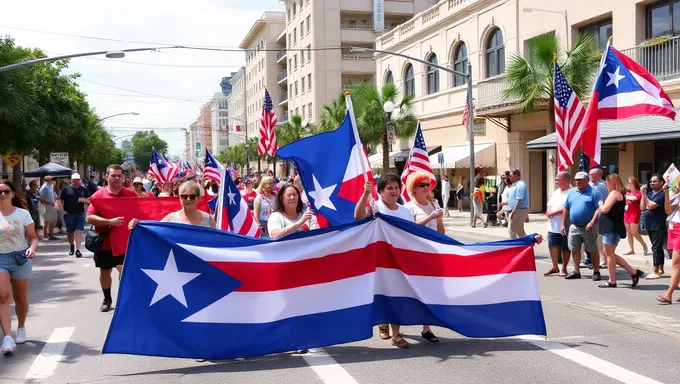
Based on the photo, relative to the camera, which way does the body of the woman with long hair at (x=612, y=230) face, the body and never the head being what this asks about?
to the viewer's left

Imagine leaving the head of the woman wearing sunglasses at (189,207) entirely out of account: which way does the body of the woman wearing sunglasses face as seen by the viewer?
toward the camera

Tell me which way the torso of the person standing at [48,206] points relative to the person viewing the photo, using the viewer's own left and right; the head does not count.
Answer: facing the viewer and to the right of the viewer

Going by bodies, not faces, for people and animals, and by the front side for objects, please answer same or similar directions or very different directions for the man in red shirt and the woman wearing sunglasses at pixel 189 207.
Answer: same or similar directions

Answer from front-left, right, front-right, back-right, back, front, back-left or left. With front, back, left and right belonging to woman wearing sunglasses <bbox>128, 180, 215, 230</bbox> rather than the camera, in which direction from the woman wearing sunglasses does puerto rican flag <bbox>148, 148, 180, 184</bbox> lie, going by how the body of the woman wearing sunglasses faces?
back

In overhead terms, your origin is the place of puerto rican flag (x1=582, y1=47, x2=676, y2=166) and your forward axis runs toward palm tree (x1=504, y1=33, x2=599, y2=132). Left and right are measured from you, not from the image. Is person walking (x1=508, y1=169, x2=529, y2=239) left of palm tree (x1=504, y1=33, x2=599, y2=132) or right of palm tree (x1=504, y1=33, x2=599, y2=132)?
left

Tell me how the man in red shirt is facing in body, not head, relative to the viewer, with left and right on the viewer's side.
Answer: facing the viewer
